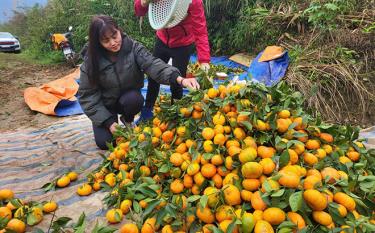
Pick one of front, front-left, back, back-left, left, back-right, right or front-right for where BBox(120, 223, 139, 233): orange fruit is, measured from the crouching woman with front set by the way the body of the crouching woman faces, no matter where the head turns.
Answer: front-right

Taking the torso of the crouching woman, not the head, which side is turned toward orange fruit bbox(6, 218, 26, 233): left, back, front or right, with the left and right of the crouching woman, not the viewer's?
right

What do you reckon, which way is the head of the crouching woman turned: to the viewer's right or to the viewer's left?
to the viewer's right

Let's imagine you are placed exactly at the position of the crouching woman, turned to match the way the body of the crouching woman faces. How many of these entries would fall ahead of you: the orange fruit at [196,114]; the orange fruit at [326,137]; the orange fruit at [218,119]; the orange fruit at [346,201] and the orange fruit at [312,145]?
5

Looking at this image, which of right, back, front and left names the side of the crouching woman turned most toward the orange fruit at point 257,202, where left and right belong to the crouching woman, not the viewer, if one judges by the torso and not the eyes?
front

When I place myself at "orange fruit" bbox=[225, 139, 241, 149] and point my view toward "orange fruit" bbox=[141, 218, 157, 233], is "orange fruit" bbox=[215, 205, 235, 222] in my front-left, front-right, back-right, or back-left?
front-left

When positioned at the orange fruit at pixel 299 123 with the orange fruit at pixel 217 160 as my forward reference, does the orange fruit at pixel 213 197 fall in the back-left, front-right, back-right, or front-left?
front-left
